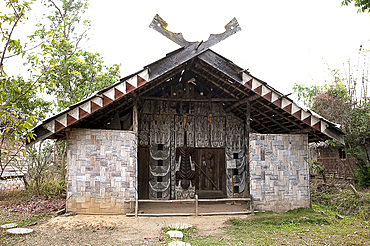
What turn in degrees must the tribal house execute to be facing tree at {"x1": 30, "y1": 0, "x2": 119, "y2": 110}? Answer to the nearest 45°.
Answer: approximately 135° to its right

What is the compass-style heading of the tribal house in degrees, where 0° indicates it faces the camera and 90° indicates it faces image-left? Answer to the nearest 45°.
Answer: approximately 0°

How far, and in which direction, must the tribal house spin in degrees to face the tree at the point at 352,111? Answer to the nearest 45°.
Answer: approximately 135° to its left
